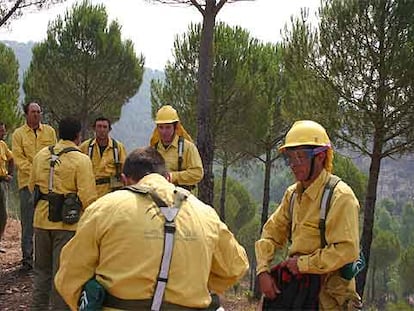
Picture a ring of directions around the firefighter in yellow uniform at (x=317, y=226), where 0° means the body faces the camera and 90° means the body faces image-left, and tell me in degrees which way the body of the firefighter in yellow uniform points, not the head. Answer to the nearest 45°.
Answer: approximately 45°

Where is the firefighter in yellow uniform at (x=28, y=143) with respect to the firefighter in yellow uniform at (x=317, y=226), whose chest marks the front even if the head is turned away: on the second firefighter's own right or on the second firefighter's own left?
on the second firefighter's own right

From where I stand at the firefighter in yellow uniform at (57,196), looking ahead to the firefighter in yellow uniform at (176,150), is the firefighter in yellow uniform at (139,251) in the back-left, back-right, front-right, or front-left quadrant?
back-right

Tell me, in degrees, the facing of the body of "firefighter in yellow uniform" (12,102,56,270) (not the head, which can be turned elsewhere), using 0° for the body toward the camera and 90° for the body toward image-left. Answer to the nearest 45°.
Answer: approximately 0°

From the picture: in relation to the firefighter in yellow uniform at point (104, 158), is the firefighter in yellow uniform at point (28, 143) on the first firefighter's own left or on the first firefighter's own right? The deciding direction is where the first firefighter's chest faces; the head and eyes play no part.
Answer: on the first firefighter's own right

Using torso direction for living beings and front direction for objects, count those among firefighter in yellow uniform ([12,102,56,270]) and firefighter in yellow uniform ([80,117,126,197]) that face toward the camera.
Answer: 2

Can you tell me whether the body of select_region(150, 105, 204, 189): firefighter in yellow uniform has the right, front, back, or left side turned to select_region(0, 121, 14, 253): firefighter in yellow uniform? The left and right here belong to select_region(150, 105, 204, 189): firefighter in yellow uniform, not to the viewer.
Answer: right

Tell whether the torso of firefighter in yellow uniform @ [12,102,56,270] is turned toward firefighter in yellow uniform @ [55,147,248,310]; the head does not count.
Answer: yes

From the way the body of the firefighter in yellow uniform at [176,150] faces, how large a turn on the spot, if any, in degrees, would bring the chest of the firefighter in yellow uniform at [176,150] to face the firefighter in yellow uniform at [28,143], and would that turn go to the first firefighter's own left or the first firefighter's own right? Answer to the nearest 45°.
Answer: approximately 90° to the first firefighter's own right
